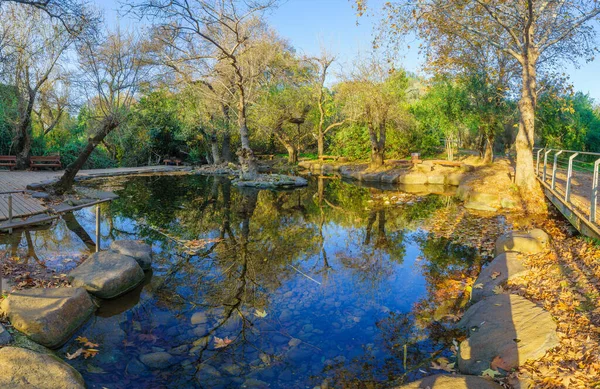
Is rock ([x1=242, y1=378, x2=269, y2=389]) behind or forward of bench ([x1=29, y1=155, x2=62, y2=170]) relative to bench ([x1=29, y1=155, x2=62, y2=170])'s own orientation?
forward

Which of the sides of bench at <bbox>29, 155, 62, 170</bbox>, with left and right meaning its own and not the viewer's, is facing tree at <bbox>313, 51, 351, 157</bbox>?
left

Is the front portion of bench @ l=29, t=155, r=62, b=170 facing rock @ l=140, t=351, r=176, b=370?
yes

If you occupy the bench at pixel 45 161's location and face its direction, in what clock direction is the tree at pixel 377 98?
The tree is roughly at 10 o'clock from the bench.

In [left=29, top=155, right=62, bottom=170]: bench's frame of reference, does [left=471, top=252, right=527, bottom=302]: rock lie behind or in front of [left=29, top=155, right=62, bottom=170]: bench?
in front

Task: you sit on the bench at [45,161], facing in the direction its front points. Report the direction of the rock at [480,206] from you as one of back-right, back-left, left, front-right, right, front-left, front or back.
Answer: front-left

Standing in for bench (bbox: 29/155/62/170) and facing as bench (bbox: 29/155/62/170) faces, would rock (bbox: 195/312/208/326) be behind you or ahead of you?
ahead

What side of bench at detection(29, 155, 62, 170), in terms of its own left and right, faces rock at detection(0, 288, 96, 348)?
front

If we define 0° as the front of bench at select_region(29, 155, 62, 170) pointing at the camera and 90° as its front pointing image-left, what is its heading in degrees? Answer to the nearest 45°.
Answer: approximately 0°

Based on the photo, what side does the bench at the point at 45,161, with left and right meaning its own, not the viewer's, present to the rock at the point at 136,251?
front

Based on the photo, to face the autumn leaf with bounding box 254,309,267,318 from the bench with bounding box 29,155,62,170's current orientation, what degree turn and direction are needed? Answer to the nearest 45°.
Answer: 0° — it already faces it
